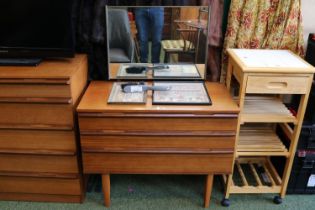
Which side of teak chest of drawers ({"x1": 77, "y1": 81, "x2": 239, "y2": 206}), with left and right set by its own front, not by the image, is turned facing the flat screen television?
right

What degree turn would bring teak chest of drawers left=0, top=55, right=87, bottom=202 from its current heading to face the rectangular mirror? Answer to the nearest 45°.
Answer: approximately 90° to its left

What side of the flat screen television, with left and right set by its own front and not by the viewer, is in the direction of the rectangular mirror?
left

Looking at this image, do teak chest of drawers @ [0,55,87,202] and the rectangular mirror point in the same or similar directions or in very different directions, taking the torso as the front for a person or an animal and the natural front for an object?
same or similar directions

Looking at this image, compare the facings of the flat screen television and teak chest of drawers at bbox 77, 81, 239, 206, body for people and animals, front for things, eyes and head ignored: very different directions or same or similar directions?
same or similar directions

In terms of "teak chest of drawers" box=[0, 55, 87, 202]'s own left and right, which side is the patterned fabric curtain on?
on its left

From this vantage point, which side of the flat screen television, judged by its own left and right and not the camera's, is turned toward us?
front

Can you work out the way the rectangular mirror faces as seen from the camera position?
facing the viewer

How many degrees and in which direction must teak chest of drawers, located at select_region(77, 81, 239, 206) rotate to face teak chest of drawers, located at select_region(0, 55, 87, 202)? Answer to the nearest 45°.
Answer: approximately 90° to its right

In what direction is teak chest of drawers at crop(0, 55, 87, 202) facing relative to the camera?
toward the camera
